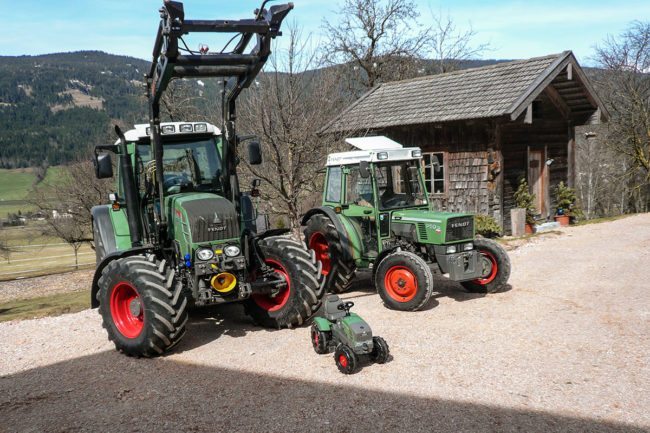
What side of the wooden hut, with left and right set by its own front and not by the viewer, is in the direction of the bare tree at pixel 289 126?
right

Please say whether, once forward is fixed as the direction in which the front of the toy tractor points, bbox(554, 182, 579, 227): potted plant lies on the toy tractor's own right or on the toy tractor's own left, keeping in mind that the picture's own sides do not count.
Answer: on the toy tractor's own left

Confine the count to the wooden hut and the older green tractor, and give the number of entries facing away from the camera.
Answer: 0

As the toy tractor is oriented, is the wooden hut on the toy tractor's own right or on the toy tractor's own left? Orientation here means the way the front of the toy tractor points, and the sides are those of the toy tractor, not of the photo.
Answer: on the toy tractor's own left

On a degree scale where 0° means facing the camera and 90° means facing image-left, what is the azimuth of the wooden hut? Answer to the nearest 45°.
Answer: approximately 315°

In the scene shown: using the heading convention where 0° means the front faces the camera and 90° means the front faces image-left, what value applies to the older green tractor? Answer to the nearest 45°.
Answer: approximately 315°

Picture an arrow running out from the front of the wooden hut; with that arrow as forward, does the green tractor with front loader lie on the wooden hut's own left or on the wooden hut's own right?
on the wooden hut's own right

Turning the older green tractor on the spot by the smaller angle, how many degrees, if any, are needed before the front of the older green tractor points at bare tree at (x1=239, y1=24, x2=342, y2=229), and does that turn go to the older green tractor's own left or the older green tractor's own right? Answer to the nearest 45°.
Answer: approximately 180°
